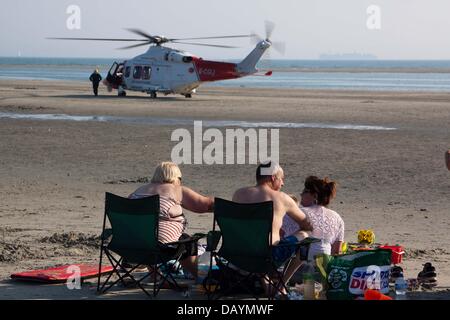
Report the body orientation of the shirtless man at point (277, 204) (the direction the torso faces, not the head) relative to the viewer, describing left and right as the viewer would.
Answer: facing away from the viewer and to the right of the viewer

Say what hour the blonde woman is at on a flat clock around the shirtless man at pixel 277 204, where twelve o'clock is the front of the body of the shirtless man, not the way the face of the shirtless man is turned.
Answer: The blonde woman is roughly at 8 o'clock from the shirtless man.

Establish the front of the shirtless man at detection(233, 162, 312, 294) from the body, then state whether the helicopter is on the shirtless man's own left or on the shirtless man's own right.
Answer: on the shirtless man's own left

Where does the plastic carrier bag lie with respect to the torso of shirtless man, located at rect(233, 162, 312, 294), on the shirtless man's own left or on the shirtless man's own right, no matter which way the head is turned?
on the shirtless man's own right

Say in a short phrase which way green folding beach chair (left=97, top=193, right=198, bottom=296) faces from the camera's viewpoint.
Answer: facing away from the viewer and to the right of the viewer

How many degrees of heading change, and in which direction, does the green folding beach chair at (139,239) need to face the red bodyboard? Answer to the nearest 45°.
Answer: approximately 90° to its left

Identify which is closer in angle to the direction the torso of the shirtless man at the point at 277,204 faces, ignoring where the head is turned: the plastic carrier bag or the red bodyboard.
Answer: the plastic carrier bag
